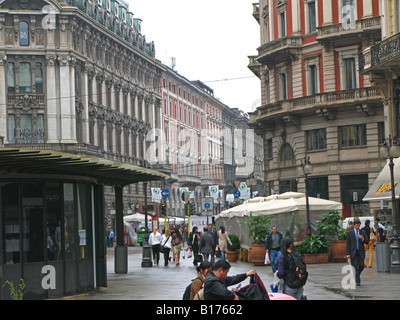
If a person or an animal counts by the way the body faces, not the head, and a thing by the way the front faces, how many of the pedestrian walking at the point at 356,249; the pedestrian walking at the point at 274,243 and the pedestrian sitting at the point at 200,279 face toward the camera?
2

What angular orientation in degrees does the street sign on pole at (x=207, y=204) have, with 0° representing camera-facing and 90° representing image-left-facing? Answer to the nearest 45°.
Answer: approximately 0°

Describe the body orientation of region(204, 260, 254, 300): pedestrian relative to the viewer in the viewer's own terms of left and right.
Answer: facing to the right of the viewer

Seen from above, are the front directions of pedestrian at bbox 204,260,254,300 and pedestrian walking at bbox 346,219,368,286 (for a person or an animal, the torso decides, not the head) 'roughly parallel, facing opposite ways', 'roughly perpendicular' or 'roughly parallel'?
roughly perpendicular

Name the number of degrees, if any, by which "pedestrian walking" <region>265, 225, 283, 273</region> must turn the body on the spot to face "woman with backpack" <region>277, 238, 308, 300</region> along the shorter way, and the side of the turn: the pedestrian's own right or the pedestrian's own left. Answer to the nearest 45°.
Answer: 0° — they already face them

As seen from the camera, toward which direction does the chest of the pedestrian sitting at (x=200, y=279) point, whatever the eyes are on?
to the viewer's right

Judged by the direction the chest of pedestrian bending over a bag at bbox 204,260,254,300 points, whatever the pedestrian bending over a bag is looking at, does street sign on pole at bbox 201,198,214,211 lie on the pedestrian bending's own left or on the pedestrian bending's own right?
on the pedestrian bending's own left

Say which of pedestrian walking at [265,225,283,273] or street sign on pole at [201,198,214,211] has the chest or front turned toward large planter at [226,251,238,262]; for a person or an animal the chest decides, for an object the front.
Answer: the street sign on pole

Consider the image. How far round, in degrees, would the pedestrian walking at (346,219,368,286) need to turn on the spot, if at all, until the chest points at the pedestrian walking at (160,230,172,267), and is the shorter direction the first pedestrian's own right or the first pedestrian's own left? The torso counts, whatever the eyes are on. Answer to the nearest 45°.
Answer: approximately 135° to the first pedestrian's own right

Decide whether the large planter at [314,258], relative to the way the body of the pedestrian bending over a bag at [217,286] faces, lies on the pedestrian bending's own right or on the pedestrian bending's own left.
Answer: on the pedestrian bending's own left
